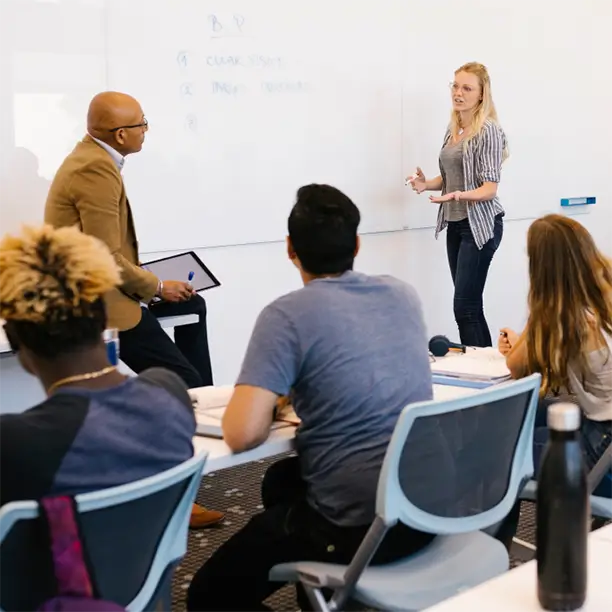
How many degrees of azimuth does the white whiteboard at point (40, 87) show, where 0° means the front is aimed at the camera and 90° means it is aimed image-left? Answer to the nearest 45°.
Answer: approximately 0°

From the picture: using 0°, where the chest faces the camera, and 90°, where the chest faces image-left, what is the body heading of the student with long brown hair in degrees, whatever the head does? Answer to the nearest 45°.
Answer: approximately 135°

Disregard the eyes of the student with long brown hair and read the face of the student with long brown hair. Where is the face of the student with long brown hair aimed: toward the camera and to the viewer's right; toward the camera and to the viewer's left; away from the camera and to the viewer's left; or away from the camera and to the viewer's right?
away from the camera and to the viewer's left

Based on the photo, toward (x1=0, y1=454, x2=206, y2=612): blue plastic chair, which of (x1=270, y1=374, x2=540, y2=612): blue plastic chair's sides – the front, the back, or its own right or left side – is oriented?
left

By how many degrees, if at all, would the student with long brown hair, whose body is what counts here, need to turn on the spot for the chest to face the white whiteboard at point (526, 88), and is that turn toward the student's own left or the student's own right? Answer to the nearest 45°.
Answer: approximately 45° to the student's own right

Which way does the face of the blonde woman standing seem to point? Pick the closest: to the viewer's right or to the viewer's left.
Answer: to the viewer's left

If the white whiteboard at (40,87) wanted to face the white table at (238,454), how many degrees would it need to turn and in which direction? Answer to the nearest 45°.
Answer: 0° — it already faces it

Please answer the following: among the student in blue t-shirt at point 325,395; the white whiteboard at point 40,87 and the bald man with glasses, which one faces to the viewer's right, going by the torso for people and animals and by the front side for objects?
the bald man with glasses

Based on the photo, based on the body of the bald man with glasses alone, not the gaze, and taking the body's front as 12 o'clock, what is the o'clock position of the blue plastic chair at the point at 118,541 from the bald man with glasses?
The blue plastic chair is roughly at 3 o'clock from the bald man with glasses.
